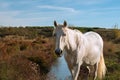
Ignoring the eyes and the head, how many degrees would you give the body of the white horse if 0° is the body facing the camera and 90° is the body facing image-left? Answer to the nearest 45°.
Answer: approximately 45°
